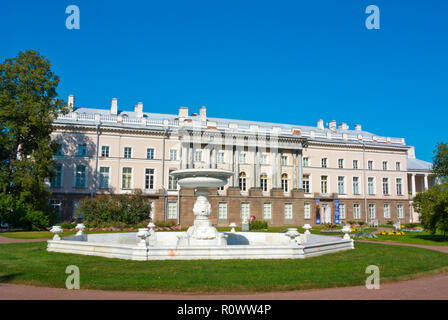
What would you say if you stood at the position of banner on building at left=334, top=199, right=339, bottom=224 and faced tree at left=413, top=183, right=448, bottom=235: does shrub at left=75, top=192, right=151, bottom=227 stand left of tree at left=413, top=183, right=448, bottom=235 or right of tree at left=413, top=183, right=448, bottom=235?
right

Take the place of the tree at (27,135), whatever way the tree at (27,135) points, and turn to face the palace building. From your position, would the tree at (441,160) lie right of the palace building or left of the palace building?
right

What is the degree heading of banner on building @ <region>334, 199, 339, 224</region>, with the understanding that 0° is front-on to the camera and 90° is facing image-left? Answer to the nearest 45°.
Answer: approximately 0°

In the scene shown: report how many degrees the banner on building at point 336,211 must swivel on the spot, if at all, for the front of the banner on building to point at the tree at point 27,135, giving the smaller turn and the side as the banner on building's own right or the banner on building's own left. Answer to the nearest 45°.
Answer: approximately 45° to the banner on building's own right

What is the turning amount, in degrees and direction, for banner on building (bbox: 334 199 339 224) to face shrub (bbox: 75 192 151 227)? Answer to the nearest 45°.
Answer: approximately 45° to its right
